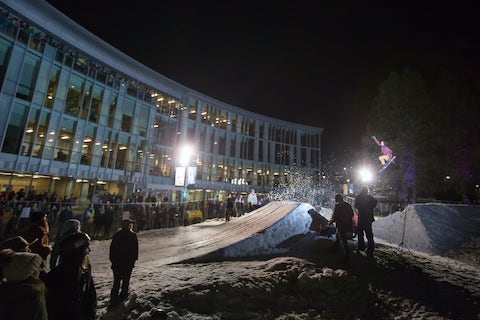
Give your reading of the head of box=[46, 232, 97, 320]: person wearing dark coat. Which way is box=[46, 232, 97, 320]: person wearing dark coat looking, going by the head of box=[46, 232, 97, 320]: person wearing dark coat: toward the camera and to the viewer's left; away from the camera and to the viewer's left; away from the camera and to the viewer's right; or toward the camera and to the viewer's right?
away from the camera and to the viewer's right

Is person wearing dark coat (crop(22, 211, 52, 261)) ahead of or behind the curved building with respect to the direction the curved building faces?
ahead

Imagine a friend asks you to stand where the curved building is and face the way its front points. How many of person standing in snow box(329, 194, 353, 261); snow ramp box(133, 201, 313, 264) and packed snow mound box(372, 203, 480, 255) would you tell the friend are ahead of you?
3

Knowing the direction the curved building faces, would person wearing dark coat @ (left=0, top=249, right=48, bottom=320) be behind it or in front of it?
in front

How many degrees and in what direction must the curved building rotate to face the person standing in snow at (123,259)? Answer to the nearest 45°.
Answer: approximately 45° to its right

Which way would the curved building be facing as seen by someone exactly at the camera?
facing the viewer and to the right of the viewer

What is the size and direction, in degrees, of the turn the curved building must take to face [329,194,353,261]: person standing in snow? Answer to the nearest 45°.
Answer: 0° — it already faces them

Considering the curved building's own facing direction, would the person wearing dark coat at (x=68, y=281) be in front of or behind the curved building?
in front

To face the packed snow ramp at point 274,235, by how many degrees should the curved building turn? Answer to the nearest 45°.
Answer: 0° — it already faces it
